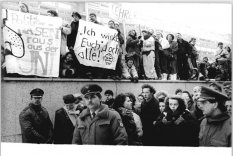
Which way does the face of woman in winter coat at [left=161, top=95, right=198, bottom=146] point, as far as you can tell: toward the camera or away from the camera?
toward the camera

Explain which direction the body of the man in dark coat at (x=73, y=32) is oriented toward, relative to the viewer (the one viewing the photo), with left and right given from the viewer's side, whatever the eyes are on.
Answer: facing the viewer and to the right of the viewer

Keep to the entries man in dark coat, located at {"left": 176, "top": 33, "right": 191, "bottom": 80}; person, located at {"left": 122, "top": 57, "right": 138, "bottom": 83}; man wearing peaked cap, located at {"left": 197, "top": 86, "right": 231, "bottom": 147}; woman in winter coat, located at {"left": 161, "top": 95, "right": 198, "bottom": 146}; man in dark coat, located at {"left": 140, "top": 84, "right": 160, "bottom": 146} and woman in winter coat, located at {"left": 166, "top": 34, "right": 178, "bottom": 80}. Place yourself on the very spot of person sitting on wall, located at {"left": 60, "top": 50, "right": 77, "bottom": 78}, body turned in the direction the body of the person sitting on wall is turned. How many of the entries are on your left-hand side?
6

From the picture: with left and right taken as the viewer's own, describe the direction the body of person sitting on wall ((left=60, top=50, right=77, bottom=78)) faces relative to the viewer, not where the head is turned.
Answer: facing the viewer

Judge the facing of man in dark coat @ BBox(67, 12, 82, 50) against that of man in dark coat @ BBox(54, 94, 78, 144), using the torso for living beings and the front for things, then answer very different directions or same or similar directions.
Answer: same or similar directions

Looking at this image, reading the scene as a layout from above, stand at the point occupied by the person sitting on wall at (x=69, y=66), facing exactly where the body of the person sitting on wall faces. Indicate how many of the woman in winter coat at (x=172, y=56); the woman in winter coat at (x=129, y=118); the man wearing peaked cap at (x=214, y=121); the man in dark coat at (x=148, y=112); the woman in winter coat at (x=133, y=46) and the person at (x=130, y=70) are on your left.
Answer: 6
